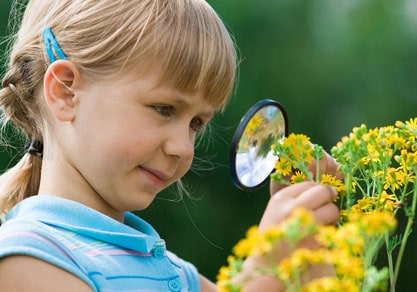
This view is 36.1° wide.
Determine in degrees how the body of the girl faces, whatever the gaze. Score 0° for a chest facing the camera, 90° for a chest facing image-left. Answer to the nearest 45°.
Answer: approximately 315°
